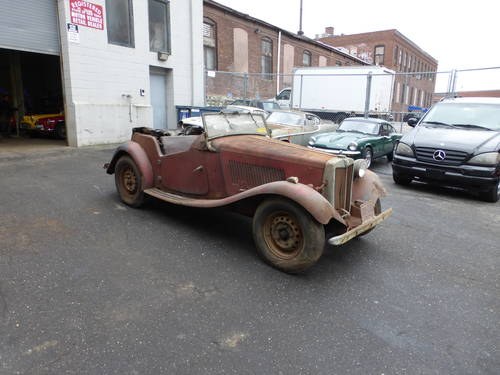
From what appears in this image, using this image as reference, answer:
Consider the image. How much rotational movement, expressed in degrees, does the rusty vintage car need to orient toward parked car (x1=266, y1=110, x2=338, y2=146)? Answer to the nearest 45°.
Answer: approximately 135° to its left

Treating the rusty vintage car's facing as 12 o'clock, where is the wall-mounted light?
The wall-mounted light is roughly at 7 o'clock from the rusty vintage car.

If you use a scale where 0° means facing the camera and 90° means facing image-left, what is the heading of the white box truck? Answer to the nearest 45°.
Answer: approximately 135°

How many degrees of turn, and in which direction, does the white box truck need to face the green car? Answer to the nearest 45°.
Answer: approximately 135° to its left

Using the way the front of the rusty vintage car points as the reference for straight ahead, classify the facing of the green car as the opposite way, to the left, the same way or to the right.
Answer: to the right

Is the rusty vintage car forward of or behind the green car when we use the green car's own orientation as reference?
forward

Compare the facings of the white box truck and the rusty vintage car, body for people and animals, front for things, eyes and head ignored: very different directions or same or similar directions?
very different directions

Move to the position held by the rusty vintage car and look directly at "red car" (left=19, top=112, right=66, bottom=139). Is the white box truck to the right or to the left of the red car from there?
right

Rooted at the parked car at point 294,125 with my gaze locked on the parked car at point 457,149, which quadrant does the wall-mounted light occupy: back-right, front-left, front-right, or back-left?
back-right

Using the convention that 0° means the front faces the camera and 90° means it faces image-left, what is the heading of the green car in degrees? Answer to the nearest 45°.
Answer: approximately 45°

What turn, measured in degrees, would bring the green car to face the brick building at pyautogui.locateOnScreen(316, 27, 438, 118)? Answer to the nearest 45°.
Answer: approximately 135° to its right
